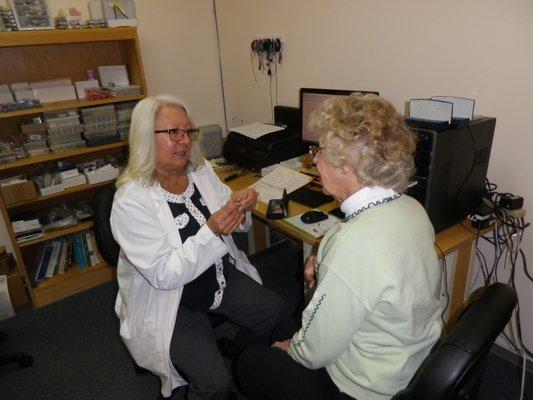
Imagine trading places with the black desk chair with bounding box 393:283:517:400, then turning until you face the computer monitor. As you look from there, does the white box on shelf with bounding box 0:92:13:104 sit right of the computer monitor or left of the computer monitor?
left

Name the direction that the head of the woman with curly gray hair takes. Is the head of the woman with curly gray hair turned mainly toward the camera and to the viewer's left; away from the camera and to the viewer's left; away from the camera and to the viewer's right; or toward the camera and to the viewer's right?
away from the camera and to the viewer's left

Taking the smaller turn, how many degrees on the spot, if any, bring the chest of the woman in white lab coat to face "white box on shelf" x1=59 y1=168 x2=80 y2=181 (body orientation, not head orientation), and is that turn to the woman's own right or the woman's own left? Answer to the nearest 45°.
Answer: approximately 180°

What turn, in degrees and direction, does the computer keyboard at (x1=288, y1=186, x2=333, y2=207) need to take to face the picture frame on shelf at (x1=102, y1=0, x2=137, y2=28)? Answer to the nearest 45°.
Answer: approximately 90° to its right

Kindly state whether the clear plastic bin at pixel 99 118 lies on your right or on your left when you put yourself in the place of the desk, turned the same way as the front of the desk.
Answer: on your right

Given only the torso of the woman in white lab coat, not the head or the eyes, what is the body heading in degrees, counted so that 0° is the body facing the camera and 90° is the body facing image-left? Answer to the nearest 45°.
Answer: approximately 315°

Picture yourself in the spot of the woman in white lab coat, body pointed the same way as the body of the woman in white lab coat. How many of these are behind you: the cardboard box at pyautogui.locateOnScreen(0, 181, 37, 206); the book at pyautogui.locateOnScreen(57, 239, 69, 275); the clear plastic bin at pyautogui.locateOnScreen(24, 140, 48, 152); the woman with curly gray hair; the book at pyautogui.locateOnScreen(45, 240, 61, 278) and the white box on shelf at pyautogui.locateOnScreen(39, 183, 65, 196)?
5

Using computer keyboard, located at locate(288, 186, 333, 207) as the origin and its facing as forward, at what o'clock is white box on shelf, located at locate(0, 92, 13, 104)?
The white box on shelf is roughly at 2 o'clock from the computer keyboard.

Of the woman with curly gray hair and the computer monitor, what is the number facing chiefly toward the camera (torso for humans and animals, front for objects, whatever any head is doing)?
1

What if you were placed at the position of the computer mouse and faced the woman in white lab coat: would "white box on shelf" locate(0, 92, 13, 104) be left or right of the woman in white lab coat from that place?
right

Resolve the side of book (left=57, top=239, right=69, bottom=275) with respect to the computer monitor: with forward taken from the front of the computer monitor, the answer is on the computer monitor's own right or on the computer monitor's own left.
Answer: on the computer monitor's own right

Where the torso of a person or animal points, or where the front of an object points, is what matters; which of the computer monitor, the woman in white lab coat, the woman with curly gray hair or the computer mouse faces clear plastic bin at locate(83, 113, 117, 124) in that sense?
the woman with curly gray hair

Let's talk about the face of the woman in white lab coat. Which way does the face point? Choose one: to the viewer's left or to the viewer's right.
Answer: to the viewer's right

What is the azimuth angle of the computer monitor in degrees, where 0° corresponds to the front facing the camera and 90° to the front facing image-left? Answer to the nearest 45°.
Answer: approximately 0°
